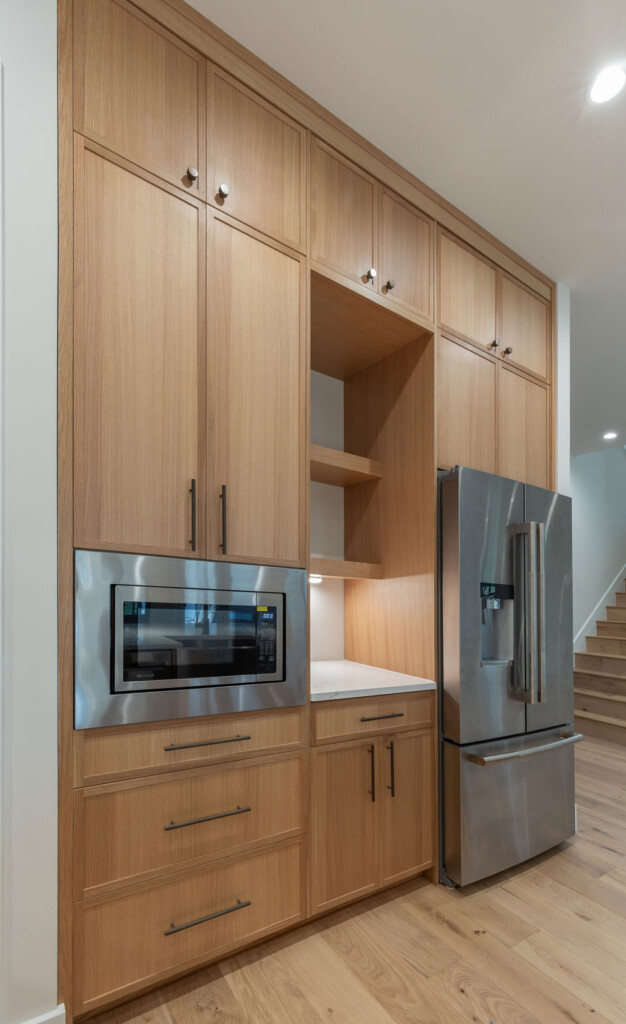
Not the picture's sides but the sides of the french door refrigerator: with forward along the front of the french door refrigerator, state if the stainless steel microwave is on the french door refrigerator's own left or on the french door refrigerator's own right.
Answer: on the french door refrigerator's own right

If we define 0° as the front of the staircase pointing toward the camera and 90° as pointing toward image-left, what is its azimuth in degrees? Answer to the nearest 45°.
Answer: approximately 45°

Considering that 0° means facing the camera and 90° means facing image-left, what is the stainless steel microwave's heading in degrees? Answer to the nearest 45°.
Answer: approximately 315°

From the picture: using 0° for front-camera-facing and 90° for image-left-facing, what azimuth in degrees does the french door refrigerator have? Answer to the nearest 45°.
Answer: approximately 315°
